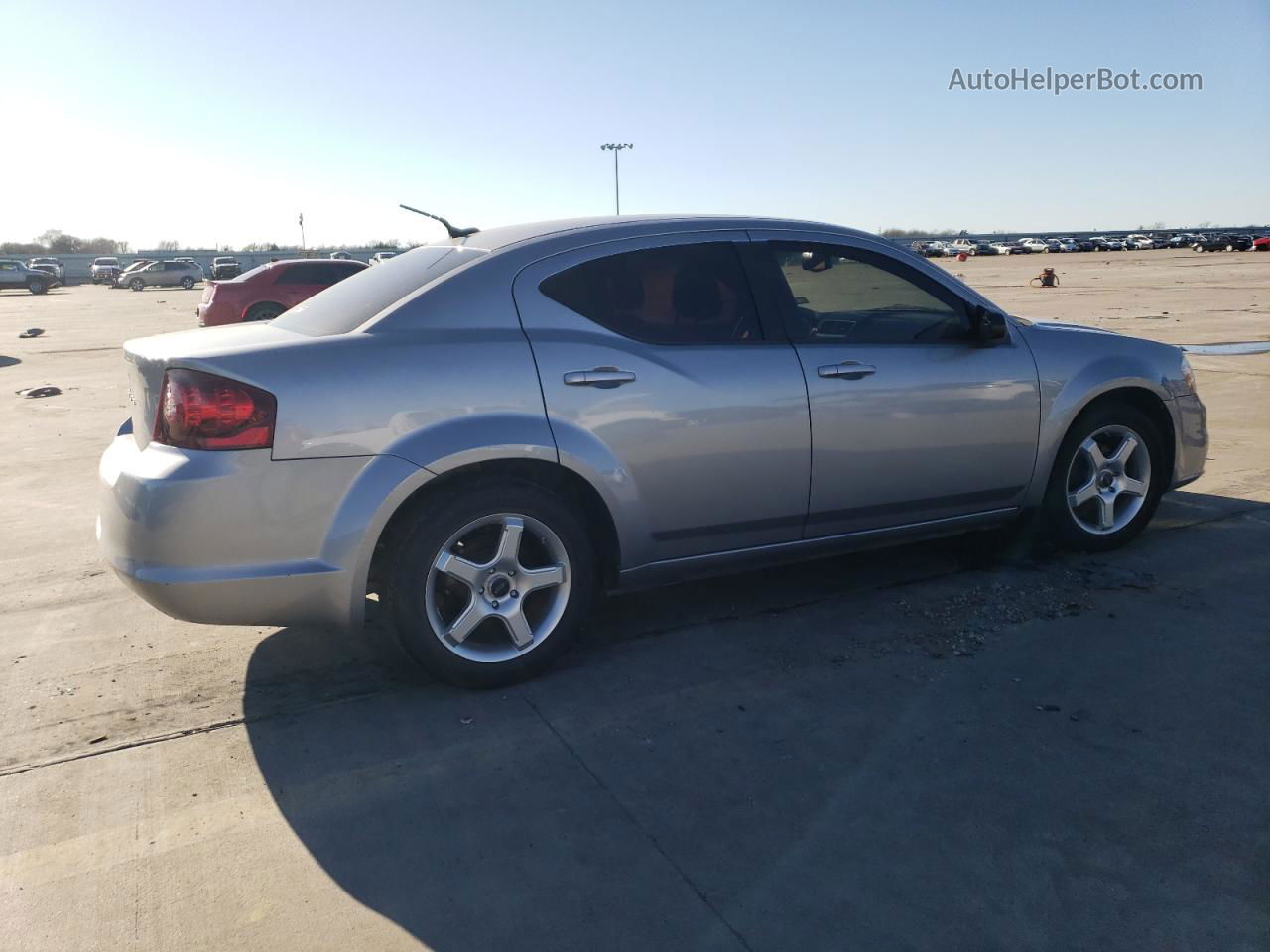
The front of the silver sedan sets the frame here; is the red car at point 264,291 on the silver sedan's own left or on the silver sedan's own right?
on the silver sedan's own left

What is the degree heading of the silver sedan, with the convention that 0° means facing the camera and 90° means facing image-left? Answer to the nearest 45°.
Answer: approximately 225°
